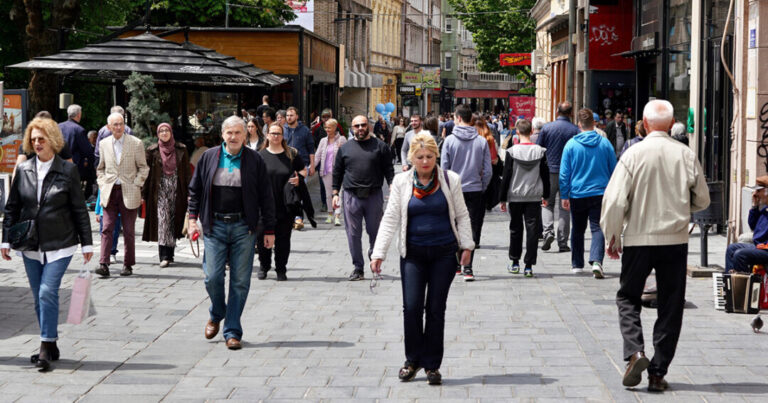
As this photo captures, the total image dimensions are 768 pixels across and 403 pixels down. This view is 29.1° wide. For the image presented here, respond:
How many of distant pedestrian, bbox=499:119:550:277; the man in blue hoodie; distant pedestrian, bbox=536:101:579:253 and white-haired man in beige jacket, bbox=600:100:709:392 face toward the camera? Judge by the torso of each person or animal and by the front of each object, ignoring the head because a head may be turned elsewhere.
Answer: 0

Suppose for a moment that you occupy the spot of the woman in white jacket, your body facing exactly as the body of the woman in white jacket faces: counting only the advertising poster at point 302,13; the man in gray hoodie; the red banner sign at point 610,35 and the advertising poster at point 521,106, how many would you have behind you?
4

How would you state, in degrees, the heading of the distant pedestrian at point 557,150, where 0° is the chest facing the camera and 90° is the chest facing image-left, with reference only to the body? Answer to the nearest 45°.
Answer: approximately 180°

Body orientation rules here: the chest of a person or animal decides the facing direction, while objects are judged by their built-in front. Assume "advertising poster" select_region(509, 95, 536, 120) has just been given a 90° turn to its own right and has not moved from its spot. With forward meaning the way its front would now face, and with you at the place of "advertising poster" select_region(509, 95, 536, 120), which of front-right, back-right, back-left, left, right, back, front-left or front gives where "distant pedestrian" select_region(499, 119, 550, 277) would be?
left

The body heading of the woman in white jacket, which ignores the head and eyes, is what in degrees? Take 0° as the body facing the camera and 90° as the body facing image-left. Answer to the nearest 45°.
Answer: approximately 0°

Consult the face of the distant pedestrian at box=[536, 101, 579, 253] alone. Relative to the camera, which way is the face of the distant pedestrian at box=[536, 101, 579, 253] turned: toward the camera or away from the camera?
away from the camera

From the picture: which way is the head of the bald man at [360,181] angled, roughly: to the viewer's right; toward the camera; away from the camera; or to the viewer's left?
toward the camera

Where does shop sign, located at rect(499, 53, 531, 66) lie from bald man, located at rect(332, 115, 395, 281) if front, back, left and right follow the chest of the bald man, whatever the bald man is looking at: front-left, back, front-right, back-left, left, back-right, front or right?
back

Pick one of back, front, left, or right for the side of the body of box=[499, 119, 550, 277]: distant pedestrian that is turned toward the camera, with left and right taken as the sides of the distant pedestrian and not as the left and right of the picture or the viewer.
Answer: back

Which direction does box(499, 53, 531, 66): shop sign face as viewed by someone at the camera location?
facing the viewer

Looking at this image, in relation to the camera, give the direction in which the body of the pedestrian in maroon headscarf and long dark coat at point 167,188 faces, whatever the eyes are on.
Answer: toward the camera

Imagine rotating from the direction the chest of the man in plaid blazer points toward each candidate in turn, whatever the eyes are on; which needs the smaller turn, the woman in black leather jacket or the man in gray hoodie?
the woman in black leather jacket

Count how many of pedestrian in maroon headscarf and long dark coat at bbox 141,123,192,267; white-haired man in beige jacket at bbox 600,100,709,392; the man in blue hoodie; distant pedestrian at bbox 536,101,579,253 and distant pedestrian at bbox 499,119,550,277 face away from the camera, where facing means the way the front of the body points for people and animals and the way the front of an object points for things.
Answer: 4

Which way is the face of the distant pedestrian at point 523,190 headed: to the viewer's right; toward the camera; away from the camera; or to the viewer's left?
away from the camera

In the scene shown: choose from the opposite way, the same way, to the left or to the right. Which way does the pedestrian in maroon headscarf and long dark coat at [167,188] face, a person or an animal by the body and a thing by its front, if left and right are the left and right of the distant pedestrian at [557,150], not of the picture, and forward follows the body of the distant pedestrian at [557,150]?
the opposite way

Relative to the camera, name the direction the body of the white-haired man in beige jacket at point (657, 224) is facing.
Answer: away from the camera

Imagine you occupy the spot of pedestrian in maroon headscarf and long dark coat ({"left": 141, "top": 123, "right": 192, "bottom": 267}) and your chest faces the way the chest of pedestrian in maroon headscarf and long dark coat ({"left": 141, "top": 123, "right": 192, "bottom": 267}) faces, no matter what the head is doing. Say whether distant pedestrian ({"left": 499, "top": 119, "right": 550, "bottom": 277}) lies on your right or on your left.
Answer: on your left

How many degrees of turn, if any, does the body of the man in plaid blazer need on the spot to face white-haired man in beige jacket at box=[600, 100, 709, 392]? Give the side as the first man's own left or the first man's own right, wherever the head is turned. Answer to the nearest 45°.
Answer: approximately 45° to the first man's own left

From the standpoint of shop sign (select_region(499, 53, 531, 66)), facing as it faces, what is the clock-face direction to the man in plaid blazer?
The man in plaid blazer is roughly at 12 o'clock from the shop sign.

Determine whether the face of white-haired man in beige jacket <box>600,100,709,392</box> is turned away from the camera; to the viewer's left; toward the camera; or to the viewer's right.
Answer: away from the camera

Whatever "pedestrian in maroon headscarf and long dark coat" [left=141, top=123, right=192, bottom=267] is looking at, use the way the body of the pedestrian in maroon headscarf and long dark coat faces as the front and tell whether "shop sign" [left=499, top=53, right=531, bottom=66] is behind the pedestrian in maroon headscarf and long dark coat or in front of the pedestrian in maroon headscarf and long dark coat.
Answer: behind
